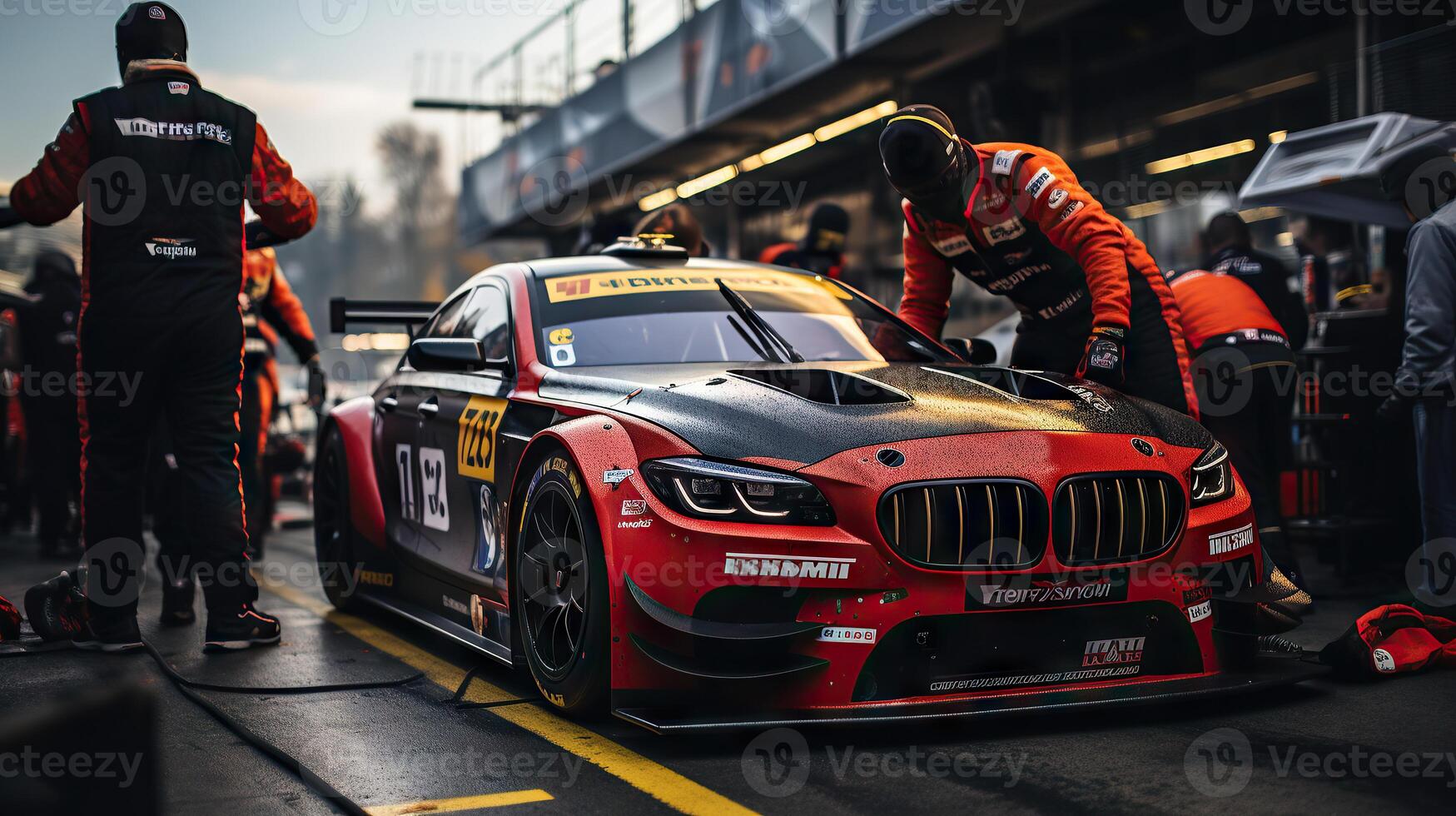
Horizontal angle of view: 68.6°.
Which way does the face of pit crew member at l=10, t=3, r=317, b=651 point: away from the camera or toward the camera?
away from the camera

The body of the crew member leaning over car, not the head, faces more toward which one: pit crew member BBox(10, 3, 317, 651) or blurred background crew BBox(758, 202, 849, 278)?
the pit crew member

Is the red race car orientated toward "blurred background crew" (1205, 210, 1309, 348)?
no

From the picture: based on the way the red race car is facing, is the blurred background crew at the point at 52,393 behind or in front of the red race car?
behind

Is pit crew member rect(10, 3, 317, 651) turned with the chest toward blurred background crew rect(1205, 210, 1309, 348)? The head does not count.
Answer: no

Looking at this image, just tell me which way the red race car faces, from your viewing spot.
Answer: facing the viewer and to the right of the viewer

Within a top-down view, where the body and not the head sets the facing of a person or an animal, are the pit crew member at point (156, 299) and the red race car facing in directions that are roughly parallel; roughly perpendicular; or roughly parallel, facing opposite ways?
roughly parallel, facing opposite ways

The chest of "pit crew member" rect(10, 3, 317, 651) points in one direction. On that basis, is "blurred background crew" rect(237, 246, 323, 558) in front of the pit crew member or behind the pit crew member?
in front

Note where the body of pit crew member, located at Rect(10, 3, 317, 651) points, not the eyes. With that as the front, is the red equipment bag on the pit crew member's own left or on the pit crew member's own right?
on the pit crew member's own right

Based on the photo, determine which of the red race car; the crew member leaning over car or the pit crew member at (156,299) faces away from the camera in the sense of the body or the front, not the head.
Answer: the pit crew member

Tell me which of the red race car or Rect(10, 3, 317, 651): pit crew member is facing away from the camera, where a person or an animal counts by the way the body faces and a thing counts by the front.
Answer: the pit crew member

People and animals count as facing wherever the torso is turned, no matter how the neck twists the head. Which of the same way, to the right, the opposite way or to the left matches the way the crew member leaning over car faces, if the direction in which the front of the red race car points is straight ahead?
to the right

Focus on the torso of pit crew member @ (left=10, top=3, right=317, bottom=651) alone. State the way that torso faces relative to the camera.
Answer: away from the camera

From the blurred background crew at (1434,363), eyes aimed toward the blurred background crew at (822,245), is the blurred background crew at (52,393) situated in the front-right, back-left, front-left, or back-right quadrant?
front-left

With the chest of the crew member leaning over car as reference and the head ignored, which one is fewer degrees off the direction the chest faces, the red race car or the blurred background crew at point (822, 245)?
the red race car

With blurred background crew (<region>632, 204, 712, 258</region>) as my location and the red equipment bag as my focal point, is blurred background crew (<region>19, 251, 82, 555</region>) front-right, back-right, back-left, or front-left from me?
back-right
